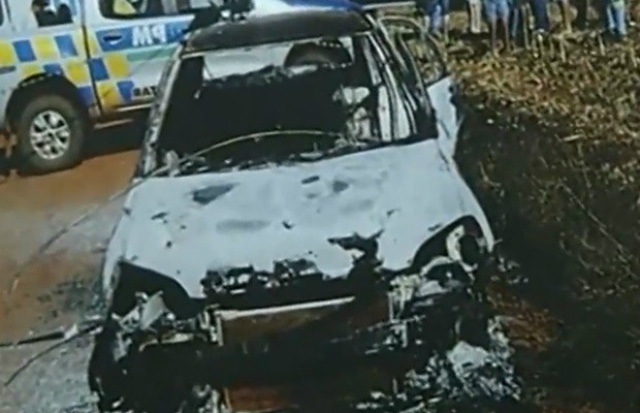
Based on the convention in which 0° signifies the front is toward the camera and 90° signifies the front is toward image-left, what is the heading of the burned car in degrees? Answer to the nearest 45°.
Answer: approximately 0°
